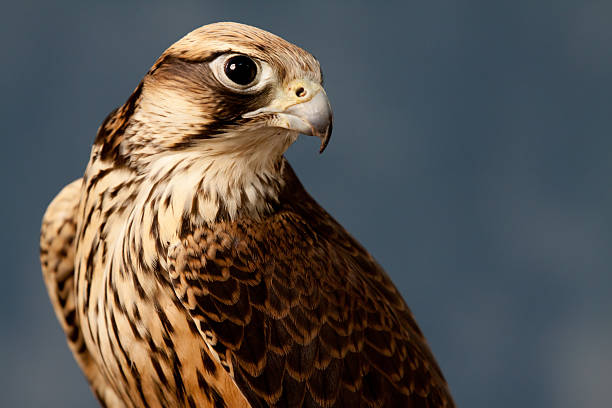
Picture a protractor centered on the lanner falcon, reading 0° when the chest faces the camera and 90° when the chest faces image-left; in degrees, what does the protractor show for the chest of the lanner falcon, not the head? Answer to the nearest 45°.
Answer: approximately 45°
